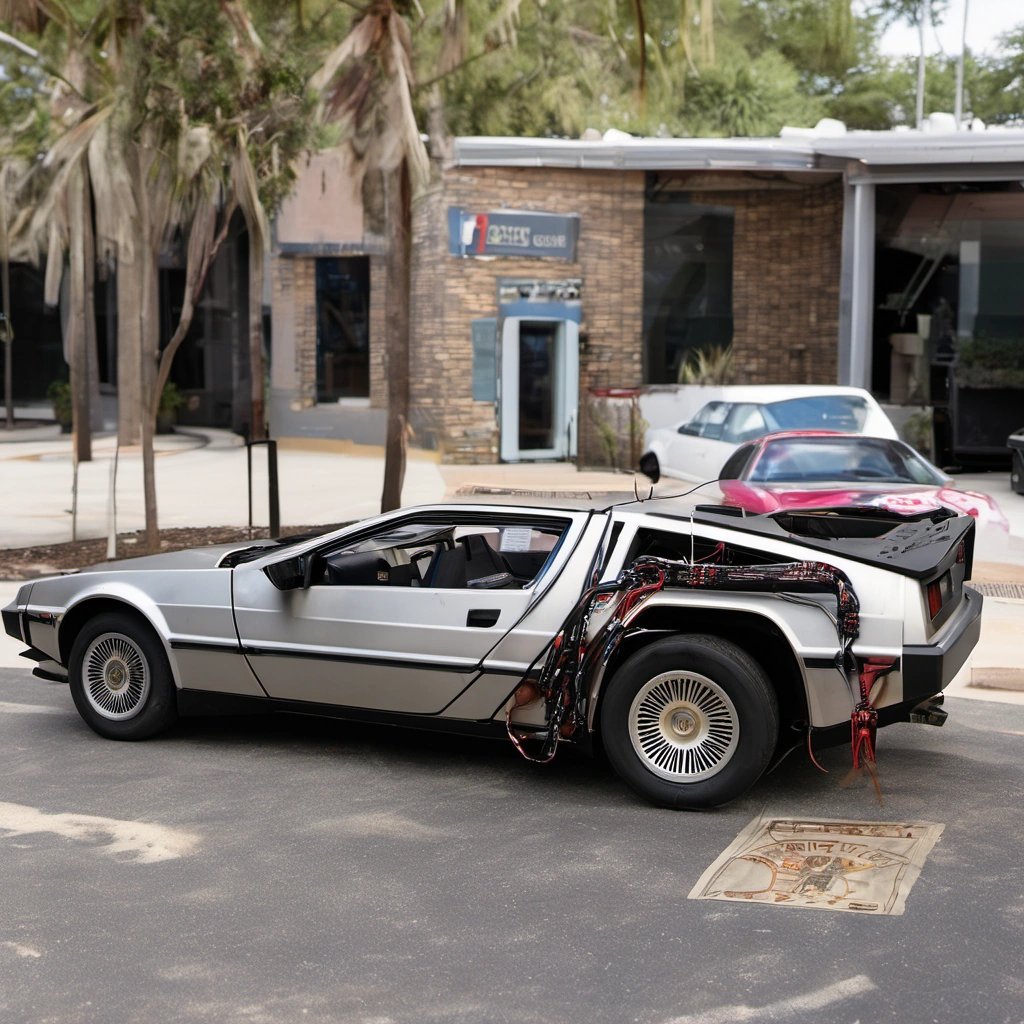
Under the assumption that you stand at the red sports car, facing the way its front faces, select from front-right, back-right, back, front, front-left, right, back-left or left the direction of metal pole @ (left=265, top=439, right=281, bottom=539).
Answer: back-right

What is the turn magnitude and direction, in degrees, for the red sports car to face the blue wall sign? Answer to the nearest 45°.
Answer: approximately 180°

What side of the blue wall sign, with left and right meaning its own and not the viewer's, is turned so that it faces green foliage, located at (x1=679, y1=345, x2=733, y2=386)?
left

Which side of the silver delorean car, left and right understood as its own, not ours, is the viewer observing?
left

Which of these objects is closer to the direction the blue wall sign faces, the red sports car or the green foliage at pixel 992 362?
the red sports car

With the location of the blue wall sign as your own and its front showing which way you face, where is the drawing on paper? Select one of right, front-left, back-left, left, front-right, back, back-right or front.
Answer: front

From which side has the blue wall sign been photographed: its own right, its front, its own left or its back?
front

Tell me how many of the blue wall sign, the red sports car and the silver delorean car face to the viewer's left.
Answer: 1

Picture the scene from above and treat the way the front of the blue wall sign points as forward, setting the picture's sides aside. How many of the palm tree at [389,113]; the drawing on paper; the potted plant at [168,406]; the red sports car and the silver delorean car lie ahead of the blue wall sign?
4

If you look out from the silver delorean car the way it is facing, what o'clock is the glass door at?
The glass door is roughly at 3 o'clock from the silver delorean car.

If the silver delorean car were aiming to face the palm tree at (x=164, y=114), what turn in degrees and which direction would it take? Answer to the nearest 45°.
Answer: approximately 45° to its right

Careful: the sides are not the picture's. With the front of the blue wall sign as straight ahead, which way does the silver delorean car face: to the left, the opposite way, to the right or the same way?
to the right

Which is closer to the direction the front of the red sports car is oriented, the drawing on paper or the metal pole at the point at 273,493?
the drawing on paper

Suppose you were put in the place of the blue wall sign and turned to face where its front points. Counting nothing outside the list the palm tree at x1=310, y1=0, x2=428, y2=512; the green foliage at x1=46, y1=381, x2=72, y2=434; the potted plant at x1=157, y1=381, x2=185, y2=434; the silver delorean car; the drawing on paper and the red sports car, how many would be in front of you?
4
